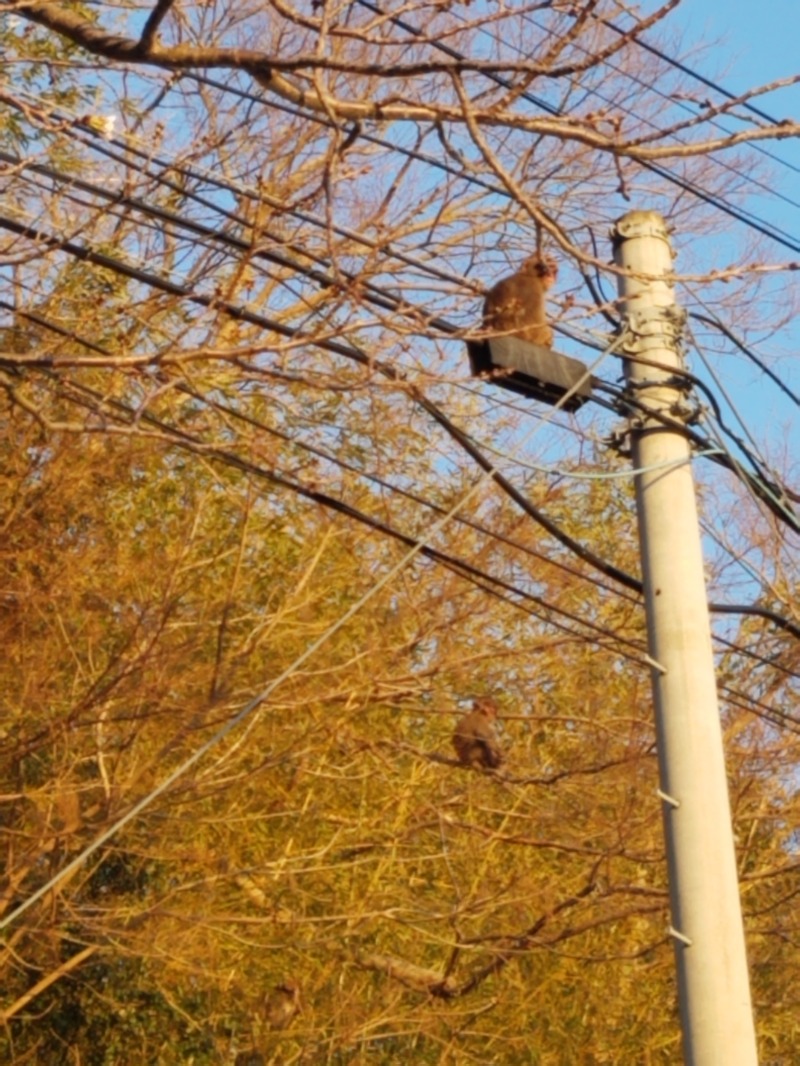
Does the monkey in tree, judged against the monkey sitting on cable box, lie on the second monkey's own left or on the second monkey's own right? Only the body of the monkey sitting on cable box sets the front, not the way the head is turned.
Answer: on the second monkey's own left
